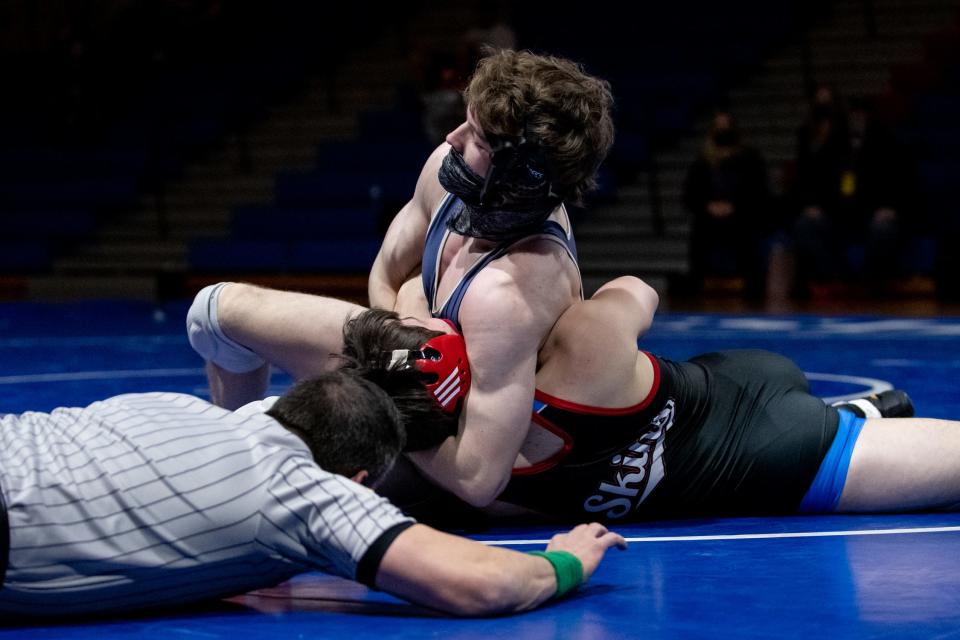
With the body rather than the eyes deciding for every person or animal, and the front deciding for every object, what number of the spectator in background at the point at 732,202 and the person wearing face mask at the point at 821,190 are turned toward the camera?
2

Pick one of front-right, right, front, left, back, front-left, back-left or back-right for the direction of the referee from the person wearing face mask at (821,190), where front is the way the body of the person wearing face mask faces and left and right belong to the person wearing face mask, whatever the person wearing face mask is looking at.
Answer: front

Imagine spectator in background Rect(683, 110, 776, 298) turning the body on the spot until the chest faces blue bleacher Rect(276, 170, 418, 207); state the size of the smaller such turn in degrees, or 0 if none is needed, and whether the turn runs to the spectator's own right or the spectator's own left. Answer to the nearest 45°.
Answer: approximately 90° to the spectator's own right

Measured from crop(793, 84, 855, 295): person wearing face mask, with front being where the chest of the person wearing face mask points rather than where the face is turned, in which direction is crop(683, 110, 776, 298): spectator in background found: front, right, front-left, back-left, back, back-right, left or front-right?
right

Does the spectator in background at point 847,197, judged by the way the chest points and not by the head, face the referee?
yes

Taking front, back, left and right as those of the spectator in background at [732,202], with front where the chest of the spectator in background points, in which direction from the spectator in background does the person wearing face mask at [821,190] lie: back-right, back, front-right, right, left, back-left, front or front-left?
left

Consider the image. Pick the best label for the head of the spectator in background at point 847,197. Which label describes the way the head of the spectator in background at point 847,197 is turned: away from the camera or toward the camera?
toward the camera

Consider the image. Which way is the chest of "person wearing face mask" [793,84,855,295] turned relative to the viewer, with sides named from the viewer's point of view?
facing the viewer

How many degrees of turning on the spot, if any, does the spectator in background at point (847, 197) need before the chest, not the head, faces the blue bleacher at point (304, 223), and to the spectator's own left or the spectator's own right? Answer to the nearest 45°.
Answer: approximately 90° to the spectator's own right
